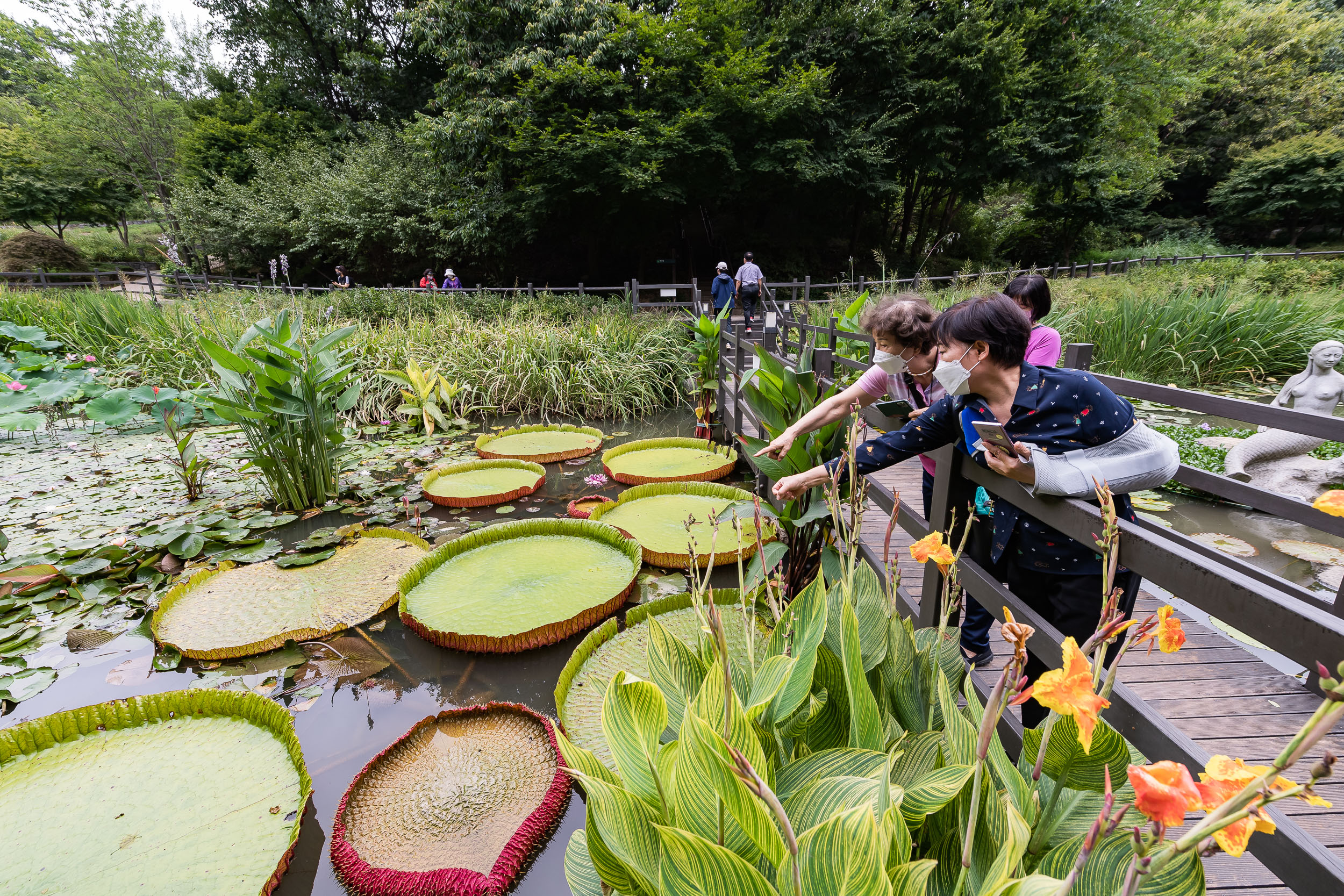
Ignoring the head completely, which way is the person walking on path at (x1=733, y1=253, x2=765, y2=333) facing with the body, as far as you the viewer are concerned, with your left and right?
facing away from the viewer

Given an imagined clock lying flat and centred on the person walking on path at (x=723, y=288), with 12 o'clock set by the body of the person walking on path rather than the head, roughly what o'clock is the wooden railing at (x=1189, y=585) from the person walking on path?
The wooden railing is roughly at 6 o'clock from the person walking on path.

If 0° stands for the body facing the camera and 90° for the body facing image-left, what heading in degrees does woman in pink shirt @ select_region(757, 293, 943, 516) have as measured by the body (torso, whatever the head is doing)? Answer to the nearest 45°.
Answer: approximately 45°

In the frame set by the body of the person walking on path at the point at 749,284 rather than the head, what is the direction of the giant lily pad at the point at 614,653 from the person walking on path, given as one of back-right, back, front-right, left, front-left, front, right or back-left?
back

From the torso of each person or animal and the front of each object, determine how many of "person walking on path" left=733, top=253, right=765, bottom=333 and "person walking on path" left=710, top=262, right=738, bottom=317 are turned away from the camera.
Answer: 2

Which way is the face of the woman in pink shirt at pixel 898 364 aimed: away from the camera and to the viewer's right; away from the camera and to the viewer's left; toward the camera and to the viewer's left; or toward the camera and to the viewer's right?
toward the camera and to the viewer's left

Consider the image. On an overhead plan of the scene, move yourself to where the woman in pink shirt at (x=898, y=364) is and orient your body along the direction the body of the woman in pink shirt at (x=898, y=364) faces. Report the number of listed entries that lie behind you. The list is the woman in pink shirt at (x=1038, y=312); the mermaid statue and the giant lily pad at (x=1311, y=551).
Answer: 3

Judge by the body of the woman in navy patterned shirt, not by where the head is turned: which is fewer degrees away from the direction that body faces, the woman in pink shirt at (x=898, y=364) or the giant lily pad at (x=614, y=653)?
the giant lily pad

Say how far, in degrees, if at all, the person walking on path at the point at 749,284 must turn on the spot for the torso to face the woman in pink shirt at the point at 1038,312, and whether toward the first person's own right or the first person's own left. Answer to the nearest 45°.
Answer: approximately 180°

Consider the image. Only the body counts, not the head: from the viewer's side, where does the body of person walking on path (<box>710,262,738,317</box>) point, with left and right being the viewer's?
facing away from the viewer

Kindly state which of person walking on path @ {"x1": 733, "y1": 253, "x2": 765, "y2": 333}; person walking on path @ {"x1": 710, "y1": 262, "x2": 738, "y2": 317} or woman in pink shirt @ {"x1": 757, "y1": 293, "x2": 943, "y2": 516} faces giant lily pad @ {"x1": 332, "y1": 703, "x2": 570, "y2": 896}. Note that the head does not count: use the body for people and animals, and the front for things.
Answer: the woman in pink shirt

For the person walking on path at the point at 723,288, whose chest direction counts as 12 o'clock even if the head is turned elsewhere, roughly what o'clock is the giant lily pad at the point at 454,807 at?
The giant lily pad is roughly at 6 o'clock from the person walking on path.

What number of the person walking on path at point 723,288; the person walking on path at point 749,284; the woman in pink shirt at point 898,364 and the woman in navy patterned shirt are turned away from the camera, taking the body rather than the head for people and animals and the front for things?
2

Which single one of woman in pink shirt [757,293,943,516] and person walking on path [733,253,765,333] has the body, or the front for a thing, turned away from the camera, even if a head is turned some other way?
the person walking on path

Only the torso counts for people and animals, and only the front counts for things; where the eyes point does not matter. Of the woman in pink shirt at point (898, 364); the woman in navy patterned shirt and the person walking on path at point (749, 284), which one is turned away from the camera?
the person walking on path
